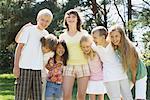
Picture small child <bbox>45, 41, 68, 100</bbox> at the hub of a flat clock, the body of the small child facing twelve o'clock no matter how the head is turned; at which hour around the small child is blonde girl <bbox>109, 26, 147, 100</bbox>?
The blonde girl is roughly at 10 o'clock from the small child.

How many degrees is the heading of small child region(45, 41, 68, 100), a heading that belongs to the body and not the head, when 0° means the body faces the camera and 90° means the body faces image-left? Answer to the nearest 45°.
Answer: approximately 0°

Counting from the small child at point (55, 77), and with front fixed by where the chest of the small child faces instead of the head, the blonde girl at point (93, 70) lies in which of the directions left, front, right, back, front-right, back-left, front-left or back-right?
left

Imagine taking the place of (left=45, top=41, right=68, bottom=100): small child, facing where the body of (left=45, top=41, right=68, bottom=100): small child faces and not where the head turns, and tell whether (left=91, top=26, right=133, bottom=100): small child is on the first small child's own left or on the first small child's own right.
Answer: on the first small child's own left
